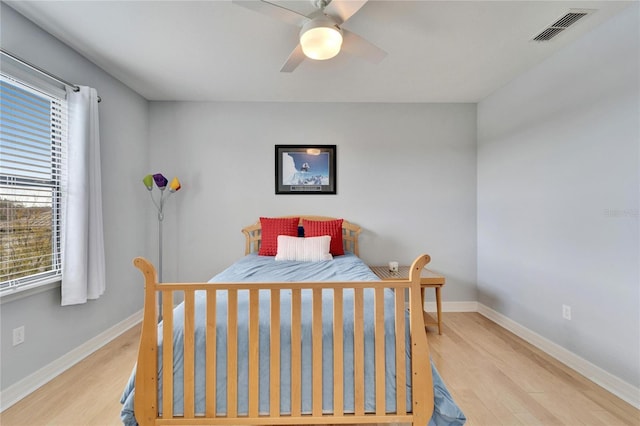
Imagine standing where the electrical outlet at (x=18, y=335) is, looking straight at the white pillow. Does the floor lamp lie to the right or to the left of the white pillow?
left

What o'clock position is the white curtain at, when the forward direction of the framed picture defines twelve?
The white curtain is roughly at 2 o'clock from the framed picture.

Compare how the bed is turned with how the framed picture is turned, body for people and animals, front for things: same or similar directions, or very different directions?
same or similar directions

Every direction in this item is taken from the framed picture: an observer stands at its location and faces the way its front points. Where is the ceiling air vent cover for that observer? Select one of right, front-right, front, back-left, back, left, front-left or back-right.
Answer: front-left

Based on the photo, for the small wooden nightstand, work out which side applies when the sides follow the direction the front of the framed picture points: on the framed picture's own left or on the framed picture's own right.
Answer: on the framed picture's own left

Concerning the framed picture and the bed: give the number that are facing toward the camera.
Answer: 2

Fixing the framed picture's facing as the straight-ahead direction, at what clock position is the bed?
The bed is roughly at 12 o'clock from the framed picture.

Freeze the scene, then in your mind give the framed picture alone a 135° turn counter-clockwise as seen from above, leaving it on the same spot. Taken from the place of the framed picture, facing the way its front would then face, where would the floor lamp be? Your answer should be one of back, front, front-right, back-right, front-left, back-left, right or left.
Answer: back-left

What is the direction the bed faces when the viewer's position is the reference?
facing the viewer

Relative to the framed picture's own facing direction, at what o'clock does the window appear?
The window is roughly at 2 o'clock from the framed picture.

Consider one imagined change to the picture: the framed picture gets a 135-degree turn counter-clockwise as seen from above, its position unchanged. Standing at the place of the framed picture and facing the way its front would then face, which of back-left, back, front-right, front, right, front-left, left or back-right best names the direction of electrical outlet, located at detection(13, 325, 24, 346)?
back

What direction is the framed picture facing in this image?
toward the camera
